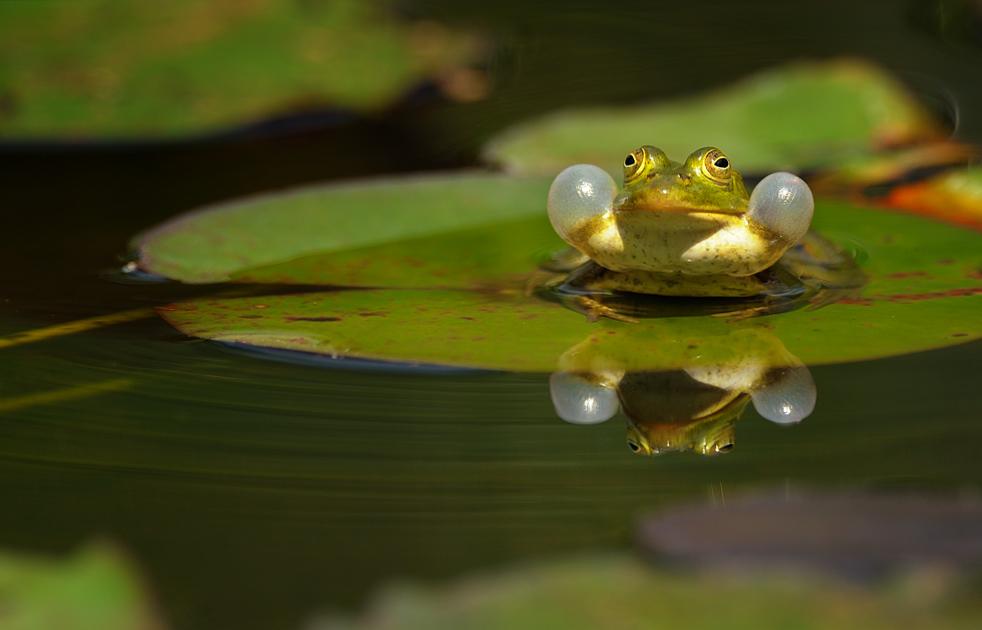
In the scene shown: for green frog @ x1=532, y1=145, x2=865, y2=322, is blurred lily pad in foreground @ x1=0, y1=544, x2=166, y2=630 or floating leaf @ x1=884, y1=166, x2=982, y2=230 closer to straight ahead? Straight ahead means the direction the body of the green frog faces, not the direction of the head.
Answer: the blurred lily pad in foreground

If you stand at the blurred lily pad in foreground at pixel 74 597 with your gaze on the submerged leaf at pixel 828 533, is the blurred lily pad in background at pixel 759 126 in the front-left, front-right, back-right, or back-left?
front-left

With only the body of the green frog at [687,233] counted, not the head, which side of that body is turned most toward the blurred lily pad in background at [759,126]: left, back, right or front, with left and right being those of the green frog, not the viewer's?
back

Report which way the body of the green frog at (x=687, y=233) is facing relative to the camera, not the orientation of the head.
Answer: toward the camera

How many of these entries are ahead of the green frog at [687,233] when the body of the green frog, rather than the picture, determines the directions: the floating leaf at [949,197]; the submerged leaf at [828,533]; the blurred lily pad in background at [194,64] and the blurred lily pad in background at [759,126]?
1

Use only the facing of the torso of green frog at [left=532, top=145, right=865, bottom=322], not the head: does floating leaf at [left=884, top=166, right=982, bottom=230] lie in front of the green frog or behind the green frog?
behind

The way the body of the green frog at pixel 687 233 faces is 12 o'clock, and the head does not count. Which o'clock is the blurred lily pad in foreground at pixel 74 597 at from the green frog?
The blurred lily pad in foreground is roughly at 1 o'clock from the green frog.

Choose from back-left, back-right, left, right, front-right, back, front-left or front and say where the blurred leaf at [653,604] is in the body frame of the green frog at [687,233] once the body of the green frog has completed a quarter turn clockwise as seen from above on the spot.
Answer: left

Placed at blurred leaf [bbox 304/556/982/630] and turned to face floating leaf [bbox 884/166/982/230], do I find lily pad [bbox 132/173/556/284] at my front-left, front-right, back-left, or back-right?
front-left

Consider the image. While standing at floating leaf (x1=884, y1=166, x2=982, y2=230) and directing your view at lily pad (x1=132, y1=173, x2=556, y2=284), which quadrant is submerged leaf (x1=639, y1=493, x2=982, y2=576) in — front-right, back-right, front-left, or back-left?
front-left

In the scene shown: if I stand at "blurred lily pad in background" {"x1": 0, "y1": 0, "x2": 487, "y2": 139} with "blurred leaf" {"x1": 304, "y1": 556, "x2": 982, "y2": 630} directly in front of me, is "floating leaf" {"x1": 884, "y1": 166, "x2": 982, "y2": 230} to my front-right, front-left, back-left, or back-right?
front-left

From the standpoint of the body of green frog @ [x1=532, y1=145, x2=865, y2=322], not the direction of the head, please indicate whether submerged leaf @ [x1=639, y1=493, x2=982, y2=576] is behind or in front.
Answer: in front
